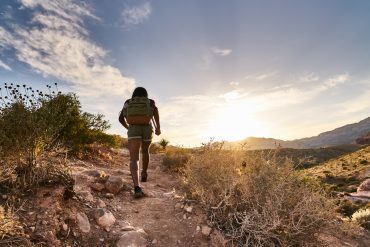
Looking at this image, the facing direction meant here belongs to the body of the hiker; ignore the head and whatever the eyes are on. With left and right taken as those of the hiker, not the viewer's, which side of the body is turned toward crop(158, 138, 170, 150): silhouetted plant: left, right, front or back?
front

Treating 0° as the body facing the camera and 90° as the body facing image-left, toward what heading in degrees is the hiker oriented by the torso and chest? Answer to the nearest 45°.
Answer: approximately 180°

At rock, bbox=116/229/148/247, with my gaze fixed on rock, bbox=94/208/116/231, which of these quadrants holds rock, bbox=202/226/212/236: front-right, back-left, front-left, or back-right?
back-right

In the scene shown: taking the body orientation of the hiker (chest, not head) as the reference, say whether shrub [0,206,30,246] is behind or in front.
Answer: behind
